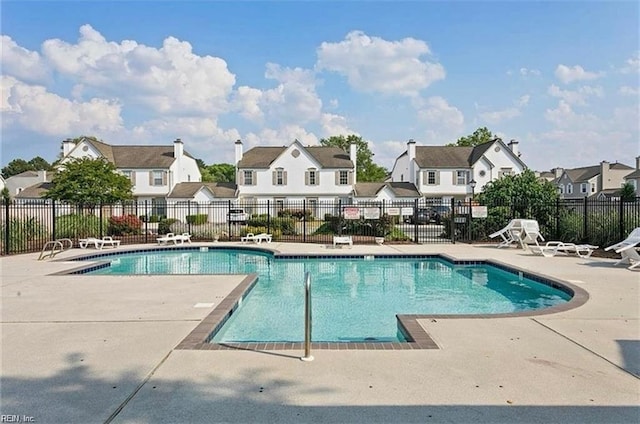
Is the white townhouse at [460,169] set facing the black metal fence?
yes

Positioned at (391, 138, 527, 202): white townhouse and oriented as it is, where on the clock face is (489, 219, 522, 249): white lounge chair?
The white lounge chair is roughly at 12 o'clock from the white townhouse.

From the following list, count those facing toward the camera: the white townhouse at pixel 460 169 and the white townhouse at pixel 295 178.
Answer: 2

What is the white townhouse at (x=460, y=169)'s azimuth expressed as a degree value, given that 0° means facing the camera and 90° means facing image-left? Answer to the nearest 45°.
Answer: approximately 0°

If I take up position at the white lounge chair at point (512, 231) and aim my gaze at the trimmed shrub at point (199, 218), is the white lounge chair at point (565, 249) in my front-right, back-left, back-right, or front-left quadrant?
back-left

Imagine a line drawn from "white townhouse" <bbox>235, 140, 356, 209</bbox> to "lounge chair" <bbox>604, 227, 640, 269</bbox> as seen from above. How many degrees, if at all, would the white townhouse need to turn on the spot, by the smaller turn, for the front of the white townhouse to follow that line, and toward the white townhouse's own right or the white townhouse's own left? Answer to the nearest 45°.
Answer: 0° — it already faces it

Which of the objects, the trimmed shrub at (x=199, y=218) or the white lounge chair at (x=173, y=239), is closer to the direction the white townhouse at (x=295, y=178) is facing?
the white lounge chair
